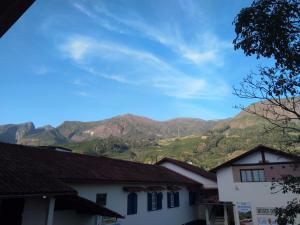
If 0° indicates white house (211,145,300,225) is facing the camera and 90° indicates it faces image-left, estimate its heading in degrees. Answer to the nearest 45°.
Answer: approximately 0°

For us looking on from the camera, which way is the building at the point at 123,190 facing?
facing the viewer and to the right of the viewer
